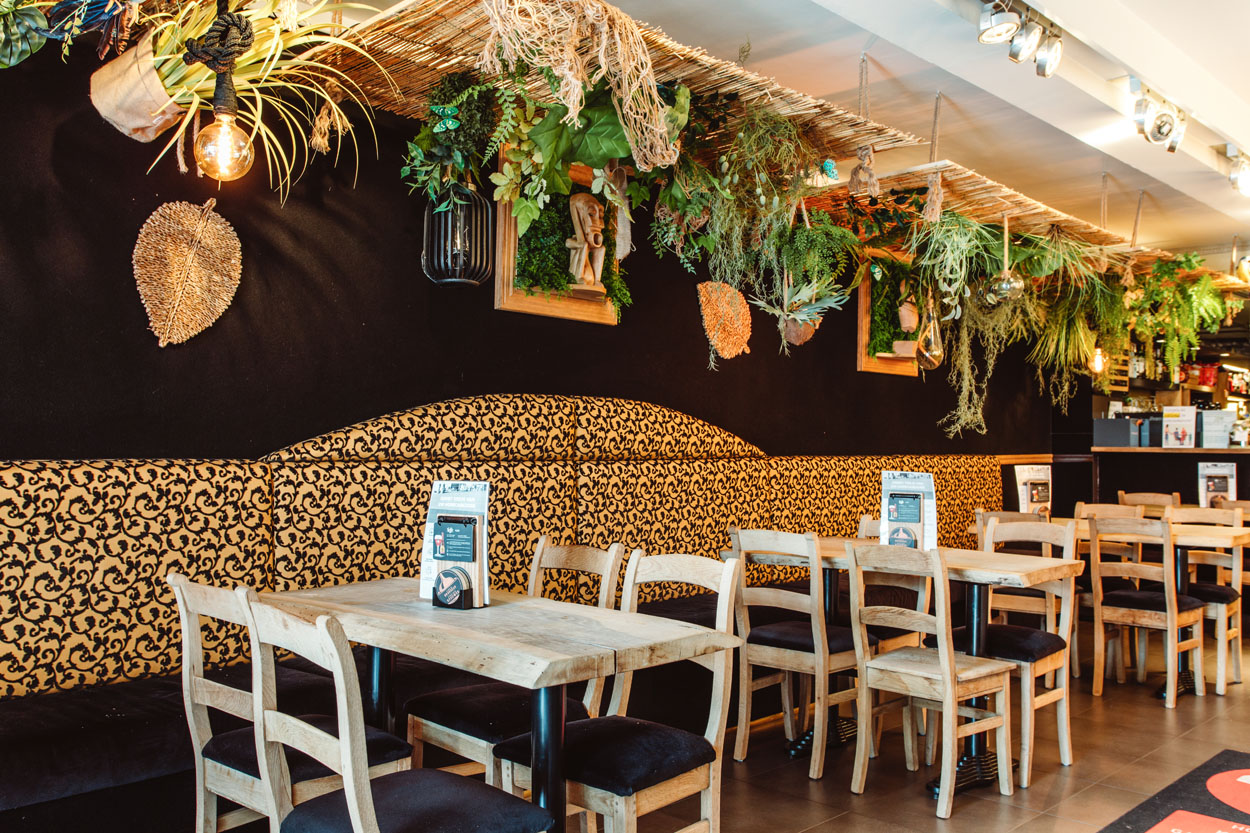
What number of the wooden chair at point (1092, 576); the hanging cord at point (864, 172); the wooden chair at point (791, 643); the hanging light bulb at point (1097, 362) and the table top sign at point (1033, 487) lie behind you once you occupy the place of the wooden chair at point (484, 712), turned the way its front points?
5

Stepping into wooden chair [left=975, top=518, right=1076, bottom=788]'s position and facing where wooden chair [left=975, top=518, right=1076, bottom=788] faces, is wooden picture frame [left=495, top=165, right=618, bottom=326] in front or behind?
in front

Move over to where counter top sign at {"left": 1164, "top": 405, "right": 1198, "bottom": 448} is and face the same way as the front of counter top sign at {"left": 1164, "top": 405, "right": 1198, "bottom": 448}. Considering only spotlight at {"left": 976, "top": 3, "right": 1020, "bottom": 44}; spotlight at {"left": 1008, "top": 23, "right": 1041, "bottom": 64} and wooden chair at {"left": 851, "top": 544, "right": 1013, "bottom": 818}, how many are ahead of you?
3

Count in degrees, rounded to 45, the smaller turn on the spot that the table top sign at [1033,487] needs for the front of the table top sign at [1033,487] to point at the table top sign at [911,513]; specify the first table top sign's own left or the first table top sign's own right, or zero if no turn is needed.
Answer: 0° — it already faces it

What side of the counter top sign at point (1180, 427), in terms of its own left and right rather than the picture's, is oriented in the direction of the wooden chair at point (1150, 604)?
front

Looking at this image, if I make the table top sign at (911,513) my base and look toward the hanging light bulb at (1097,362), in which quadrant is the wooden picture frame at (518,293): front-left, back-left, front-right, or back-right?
back-left

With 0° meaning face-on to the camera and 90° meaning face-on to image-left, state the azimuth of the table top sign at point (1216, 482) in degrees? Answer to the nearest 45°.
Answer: approximately 0°

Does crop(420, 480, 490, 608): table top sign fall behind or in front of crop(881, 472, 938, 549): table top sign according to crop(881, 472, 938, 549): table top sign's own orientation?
in front

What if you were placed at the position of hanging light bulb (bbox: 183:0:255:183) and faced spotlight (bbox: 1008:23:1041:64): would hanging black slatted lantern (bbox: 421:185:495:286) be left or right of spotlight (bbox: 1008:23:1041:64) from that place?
left

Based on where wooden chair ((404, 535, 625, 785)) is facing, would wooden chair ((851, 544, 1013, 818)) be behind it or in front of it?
behind

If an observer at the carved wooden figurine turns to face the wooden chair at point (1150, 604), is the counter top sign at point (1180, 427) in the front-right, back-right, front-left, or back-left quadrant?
front-left

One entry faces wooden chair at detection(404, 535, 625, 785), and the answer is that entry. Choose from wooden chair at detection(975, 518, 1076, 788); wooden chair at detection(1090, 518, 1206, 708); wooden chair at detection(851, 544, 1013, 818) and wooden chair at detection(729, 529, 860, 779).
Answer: wooden chair at detection(975, 518, 1076, 788)

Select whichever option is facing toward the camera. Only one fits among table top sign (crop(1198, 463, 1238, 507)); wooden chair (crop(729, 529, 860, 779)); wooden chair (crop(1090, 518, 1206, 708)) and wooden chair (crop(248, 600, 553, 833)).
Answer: the table top sign

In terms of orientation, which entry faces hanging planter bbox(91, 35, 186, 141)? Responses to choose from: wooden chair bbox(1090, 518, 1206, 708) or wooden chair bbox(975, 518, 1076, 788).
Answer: wooden chair bbox(975, 518, 1076, 788)

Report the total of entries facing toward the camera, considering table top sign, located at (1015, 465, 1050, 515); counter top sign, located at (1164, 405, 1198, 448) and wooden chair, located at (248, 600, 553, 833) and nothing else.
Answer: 2

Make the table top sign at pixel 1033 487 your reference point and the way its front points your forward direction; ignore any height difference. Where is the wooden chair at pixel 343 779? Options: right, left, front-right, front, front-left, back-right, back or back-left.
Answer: front

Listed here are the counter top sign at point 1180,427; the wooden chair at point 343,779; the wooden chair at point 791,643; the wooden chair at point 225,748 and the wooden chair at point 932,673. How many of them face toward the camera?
1
